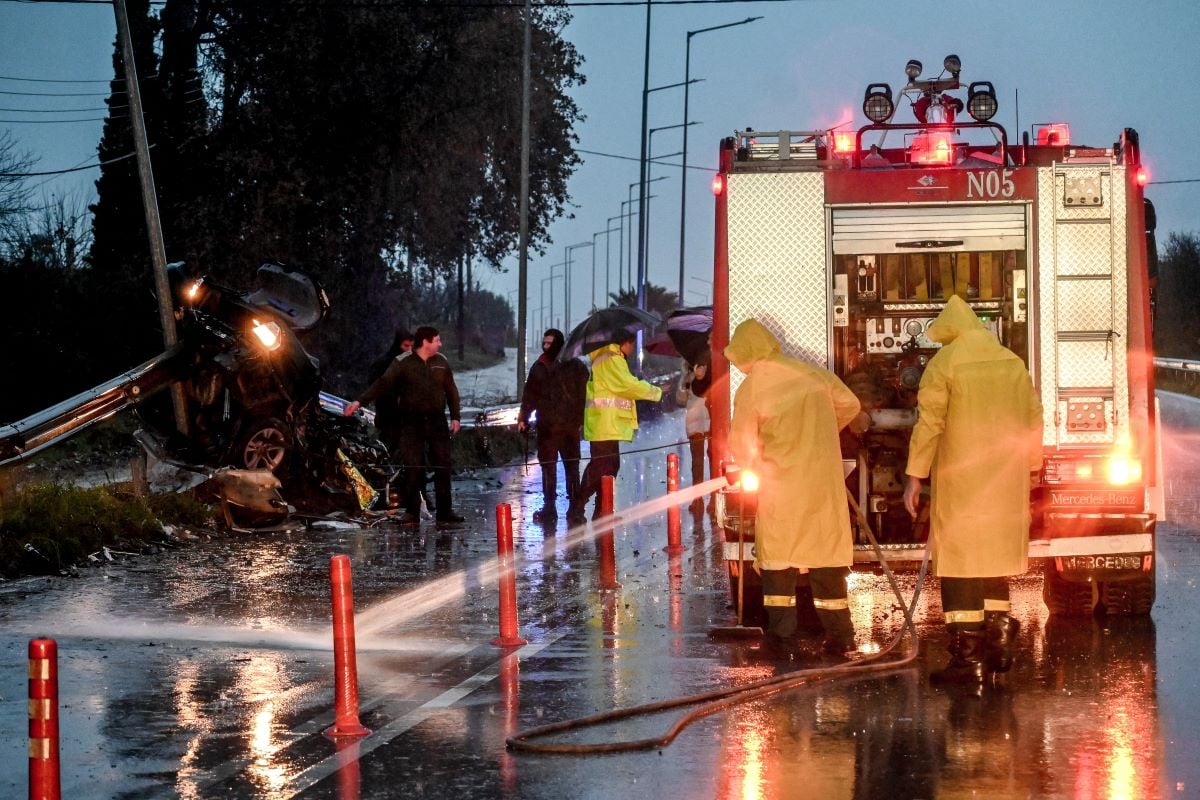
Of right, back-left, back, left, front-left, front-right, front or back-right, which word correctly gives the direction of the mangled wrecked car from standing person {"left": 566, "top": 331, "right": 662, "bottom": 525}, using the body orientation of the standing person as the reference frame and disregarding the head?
back

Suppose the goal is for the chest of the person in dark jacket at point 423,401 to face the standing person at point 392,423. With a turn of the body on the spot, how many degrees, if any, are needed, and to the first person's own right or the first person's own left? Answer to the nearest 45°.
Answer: approximately 135° to the first person's own right

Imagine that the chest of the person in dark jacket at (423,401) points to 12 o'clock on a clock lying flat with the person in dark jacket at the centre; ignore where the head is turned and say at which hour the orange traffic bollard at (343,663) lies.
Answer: The orange traffic bollard is roughly at 12 o'clock from the person in dark jacket.

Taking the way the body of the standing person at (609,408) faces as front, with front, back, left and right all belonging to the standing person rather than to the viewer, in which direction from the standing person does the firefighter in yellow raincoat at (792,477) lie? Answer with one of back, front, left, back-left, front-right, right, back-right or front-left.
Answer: right

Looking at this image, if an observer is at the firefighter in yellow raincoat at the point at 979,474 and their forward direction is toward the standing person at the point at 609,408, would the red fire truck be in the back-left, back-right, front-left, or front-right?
front-right

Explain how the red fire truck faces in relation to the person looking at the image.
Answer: facing away from the viewer

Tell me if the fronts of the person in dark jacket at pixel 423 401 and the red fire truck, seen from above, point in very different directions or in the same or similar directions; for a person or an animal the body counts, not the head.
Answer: very different directions

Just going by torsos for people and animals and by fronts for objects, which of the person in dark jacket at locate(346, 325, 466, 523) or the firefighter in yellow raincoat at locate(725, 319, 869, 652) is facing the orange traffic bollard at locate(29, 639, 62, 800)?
the person in dark jacket

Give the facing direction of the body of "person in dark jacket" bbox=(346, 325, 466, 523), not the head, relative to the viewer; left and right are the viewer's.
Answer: facing the viewer

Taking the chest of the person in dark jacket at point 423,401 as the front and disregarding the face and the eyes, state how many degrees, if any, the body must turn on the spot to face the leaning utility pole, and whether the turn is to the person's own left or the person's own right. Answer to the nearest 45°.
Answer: approximately 135° to the person's own right

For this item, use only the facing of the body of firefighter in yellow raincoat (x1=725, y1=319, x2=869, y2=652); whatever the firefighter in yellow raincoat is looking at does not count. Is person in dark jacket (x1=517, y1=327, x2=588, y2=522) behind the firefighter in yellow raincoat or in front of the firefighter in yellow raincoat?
in front

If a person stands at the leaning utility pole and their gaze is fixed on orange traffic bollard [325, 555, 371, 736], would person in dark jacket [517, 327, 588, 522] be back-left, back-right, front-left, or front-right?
front-left

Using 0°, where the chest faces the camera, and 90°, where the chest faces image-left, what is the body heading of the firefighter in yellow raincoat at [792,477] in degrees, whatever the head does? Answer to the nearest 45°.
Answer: approximately 135°

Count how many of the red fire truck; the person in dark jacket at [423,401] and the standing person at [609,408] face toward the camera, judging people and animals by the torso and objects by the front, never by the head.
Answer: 1

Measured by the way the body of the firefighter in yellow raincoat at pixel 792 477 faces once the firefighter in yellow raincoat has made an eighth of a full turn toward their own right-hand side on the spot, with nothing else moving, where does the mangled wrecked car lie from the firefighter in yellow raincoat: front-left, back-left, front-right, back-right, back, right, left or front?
front-left

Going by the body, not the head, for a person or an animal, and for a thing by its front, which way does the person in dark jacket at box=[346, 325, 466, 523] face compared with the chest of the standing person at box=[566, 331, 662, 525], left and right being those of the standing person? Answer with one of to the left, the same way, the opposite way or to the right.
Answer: to the right

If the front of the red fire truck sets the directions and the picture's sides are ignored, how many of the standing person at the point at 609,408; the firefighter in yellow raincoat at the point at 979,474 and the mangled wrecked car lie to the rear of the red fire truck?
1
